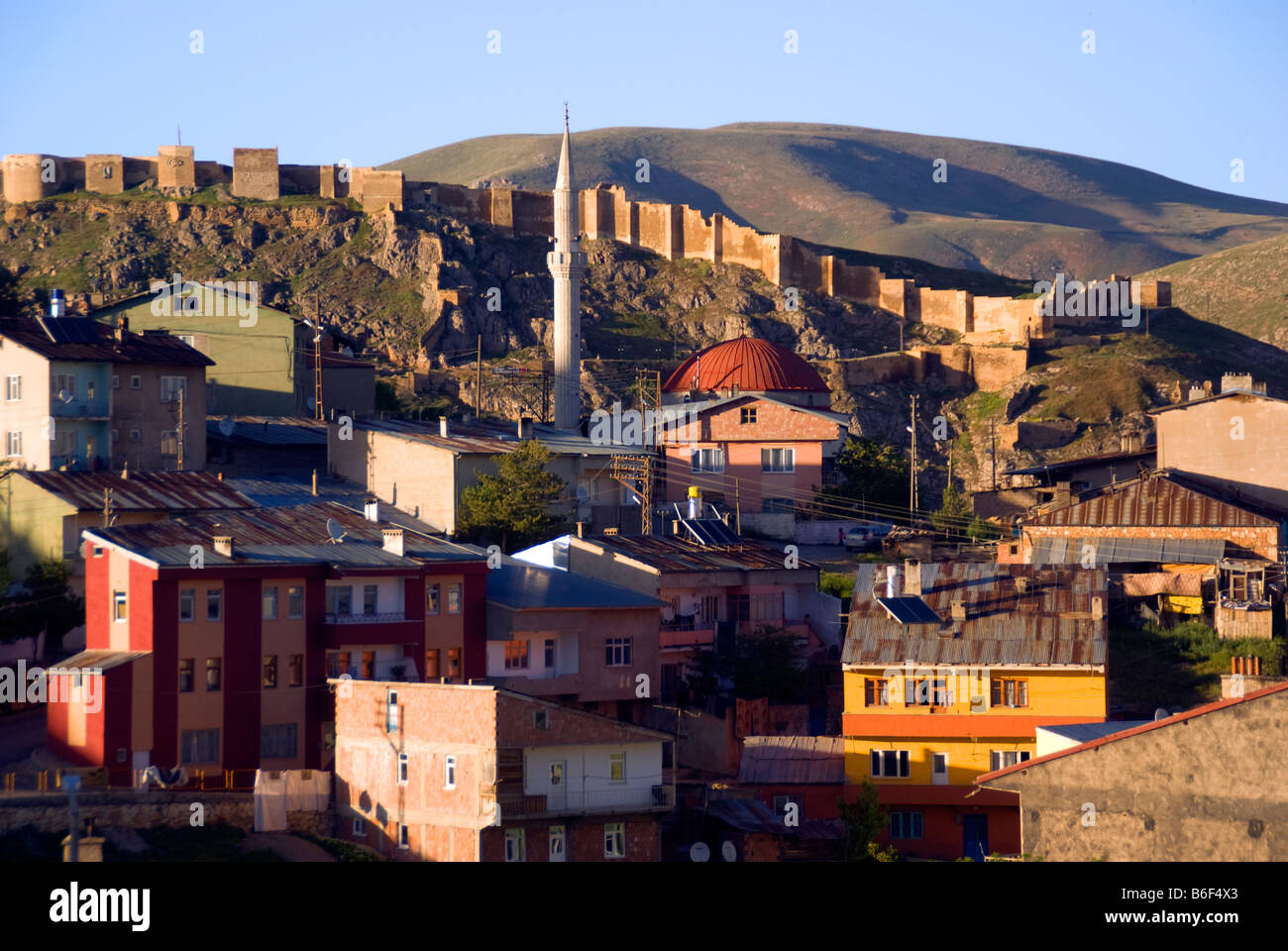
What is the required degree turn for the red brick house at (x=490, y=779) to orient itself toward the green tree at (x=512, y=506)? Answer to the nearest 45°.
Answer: approximately 135° to its left

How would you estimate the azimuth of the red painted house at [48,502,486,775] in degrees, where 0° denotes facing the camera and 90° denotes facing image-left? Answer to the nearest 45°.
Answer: approximately 0°

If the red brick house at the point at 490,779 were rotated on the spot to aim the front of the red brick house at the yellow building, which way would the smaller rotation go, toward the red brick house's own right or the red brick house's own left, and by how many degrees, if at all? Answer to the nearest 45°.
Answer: approximately 90° to the red brick house's own left

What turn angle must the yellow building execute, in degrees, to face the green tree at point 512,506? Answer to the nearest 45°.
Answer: approximately 135° to its right

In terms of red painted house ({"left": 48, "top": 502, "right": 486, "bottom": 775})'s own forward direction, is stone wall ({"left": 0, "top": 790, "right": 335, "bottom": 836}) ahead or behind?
ahead

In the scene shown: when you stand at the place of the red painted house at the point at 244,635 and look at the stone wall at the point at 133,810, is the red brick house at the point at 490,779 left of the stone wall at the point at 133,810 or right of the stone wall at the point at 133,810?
left

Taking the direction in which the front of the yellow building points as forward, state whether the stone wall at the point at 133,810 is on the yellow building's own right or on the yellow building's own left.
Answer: on the yellow building's own right

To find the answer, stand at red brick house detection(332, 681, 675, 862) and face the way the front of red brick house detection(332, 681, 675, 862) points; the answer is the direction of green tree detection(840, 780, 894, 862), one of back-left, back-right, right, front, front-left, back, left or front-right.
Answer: front-left

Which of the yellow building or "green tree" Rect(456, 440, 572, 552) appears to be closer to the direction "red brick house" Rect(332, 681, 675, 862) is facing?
the yellow building

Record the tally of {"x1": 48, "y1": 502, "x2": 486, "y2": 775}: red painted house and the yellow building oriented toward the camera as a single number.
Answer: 2
